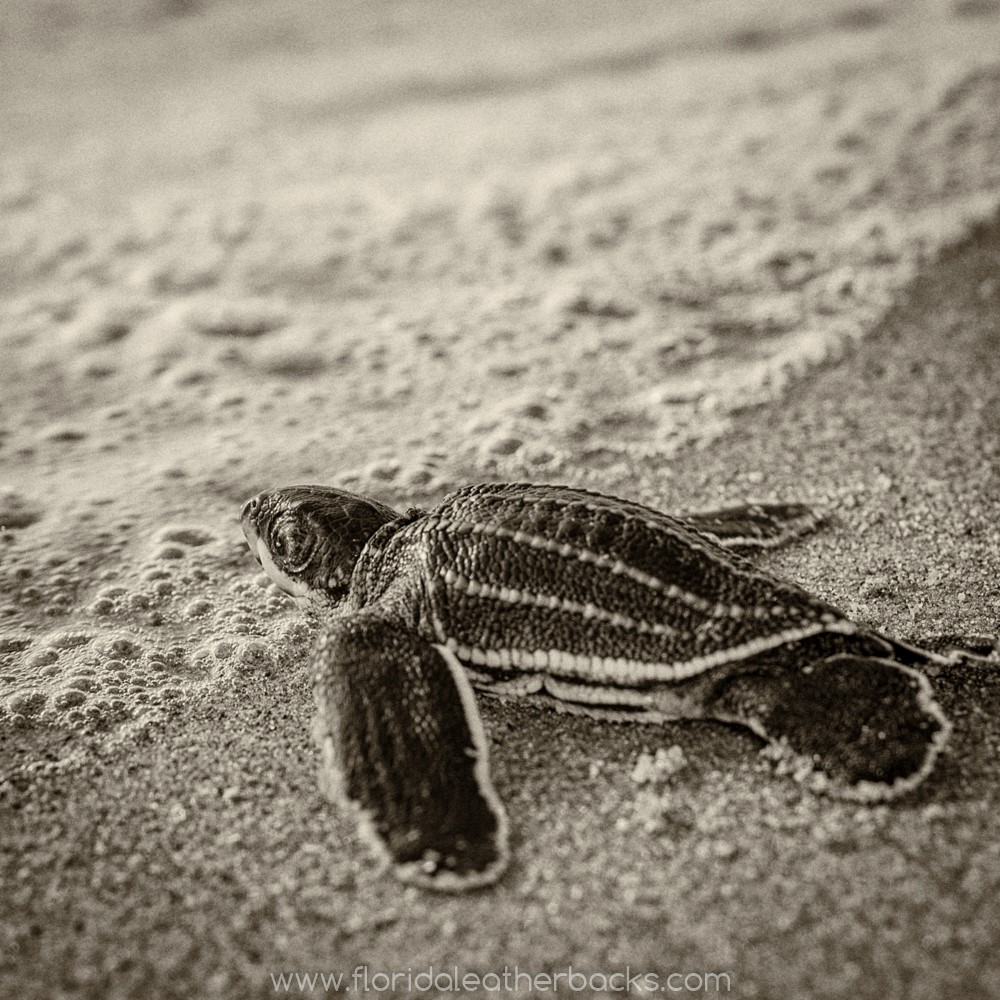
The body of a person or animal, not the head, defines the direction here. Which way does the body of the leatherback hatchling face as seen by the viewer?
to the viewer's left
